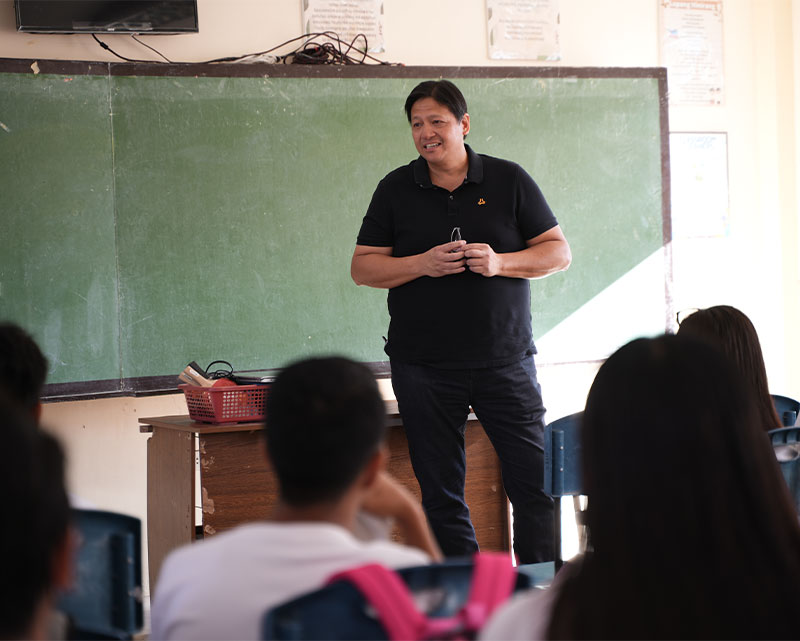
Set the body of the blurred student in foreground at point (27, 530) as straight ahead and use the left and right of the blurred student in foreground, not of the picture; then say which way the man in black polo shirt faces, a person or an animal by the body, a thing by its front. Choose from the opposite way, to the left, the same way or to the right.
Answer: the opposite way

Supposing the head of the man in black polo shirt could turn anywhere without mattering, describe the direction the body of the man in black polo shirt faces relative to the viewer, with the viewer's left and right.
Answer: facing the viewer

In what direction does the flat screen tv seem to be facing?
toward the camera

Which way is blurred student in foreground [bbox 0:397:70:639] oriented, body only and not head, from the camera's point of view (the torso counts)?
away from the camera

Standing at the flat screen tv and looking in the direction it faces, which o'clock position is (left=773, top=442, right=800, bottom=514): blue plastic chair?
The blue plastic chair is roughly at 11 o'clock from the flat screen tv.

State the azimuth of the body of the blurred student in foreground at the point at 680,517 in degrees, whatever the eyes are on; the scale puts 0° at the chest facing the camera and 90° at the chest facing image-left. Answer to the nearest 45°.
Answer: approximately 180°

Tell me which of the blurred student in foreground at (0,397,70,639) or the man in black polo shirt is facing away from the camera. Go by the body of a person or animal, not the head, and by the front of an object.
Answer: the blurred student in foreground

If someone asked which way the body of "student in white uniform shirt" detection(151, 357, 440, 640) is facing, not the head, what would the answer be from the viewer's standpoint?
away from the camera

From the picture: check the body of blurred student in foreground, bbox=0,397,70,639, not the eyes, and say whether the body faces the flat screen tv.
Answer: yes

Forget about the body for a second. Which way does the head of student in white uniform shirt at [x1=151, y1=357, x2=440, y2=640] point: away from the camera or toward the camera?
away from the camera

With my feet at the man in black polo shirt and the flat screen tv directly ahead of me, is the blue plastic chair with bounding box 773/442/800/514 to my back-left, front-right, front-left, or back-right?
back-left

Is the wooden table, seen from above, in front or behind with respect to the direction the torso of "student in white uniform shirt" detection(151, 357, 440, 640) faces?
in front

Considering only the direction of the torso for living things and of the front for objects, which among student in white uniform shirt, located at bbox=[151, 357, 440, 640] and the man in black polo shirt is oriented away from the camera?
the student in white uniform shirt

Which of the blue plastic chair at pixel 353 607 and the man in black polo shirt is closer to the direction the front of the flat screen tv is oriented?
the blue plastic chair

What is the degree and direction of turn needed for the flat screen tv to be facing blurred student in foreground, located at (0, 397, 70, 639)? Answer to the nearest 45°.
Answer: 0° — it already faces them

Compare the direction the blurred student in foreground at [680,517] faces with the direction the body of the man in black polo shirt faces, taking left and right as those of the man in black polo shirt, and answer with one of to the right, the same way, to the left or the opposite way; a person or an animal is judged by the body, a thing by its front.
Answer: the opposite way

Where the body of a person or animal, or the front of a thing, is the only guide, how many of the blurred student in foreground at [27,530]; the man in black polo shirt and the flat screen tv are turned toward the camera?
2

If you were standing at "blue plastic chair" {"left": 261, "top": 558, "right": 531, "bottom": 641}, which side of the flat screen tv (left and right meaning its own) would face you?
front
